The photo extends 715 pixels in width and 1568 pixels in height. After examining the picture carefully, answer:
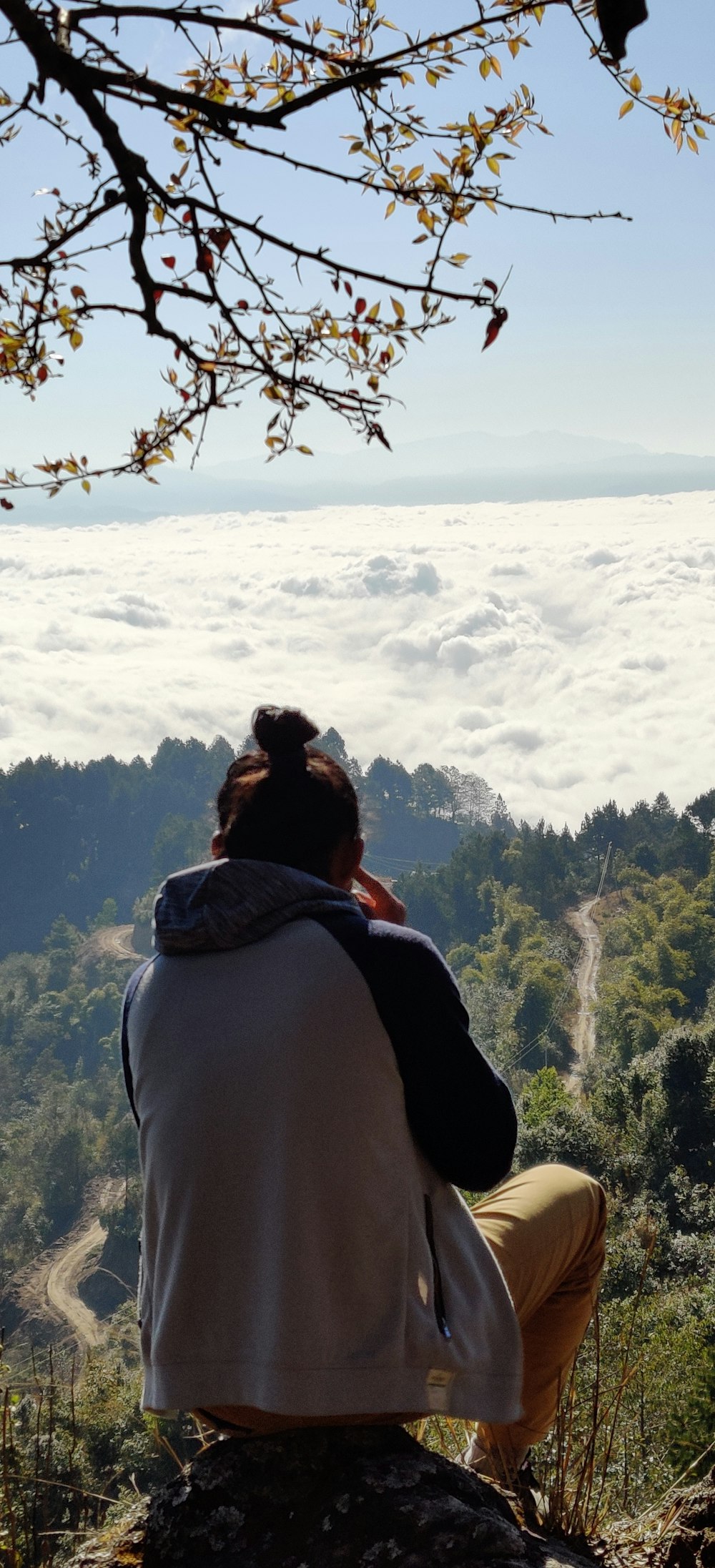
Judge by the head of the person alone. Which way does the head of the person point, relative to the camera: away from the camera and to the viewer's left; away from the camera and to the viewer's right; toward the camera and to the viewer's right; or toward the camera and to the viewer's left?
away from the camera and to the viewer's right

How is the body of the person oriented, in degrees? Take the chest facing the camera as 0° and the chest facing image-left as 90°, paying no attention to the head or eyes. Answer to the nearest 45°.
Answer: approximately 225°
